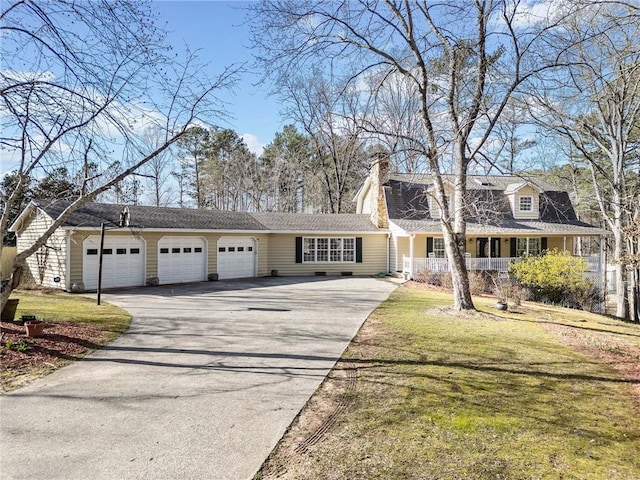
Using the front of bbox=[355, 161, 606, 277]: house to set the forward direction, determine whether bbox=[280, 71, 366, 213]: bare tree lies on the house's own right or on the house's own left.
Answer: on the house's own right

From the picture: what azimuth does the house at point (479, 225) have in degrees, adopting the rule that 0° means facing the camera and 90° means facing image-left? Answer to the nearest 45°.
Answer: approximately 0°

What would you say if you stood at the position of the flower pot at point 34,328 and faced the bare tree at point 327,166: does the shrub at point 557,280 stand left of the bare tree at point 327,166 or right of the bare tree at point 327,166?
right

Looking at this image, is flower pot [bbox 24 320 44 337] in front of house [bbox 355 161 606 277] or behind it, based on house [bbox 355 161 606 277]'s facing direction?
in front

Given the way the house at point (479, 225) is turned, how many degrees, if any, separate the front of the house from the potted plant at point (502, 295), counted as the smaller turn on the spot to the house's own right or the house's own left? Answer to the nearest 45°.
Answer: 0° — it already faces it

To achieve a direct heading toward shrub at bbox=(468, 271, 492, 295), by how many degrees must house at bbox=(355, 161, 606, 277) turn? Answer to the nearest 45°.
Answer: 0° — it already faces it

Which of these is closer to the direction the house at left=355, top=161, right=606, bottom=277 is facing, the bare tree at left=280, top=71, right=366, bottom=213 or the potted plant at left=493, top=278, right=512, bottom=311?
the potted plant

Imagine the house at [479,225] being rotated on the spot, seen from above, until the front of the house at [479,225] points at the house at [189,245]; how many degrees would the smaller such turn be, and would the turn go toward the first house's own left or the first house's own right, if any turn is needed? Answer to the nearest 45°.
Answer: approximately 45° to the first house's own right

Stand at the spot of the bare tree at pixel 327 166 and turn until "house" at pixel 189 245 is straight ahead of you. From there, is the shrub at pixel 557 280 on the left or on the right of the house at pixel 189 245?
left

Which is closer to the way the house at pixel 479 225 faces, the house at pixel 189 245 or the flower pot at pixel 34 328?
the flower pot

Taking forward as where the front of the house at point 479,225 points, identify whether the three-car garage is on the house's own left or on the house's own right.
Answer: on the house's own right
